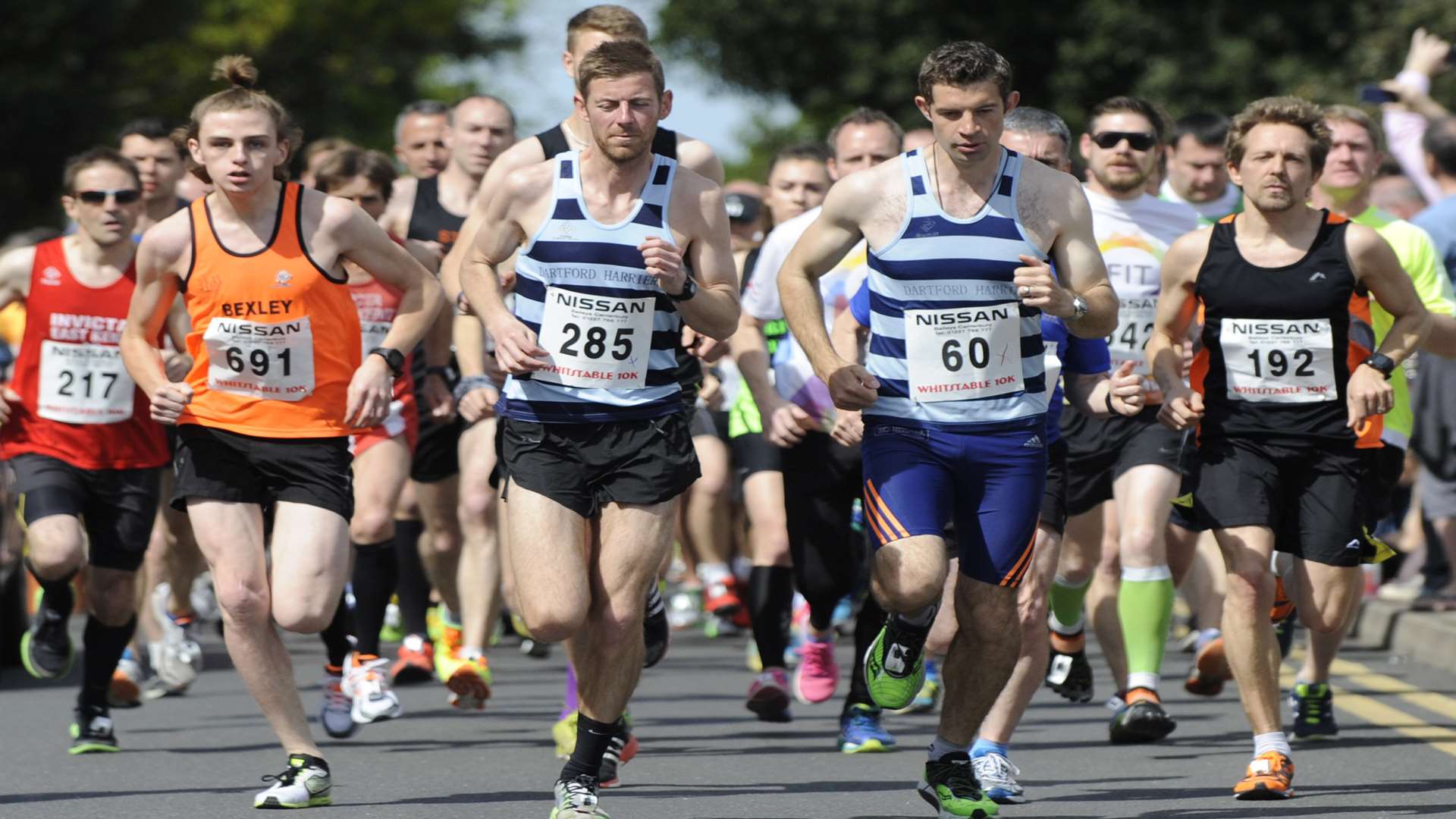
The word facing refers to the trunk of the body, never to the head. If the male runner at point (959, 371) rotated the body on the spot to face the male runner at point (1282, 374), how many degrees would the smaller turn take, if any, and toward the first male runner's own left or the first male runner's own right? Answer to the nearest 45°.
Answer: approximately 135° to the first male runner's own left

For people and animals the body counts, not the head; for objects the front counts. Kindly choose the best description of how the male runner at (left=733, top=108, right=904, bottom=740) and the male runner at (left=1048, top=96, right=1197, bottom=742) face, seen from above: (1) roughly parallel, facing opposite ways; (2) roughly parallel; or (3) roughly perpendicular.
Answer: roughly parallel

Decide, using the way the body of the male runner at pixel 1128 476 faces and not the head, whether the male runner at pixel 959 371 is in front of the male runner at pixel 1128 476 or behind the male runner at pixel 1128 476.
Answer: in front

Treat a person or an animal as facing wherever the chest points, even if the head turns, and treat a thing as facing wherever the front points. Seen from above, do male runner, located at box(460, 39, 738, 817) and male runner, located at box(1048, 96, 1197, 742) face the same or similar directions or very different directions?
same or similar directions

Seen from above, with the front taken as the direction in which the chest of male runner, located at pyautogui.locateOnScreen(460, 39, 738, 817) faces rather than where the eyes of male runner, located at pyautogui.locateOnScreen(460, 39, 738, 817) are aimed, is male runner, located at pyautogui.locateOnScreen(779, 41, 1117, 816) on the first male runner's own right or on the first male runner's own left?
on the first male runner's own left

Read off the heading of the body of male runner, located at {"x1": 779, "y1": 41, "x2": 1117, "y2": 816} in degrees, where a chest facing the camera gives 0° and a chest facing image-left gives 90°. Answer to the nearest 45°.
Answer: approximately 0°

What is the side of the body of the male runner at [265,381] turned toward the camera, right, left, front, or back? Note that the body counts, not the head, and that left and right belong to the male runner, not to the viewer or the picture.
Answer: front

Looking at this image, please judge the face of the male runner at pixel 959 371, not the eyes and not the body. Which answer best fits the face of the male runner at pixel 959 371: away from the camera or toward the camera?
toward the camera

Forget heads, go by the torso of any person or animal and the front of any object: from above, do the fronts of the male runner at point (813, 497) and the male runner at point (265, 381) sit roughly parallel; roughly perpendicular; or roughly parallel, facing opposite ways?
roughly parallel

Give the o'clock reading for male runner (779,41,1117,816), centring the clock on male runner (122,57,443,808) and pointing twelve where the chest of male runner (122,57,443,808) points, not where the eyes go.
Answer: male runner (779,41,1117,816) is roughly at 10 o'clock from male runner (122,57,443,808).

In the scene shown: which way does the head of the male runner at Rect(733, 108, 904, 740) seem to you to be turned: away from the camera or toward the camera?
toward the camera

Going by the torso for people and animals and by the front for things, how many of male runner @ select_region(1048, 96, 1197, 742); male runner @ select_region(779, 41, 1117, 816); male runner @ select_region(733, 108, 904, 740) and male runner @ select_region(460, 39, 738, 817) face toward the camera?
4

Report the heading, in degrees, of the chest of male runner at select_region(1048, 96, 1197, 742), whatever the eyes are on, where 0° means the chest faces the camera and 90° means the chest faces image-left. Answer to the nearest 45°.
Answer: approximately 0°

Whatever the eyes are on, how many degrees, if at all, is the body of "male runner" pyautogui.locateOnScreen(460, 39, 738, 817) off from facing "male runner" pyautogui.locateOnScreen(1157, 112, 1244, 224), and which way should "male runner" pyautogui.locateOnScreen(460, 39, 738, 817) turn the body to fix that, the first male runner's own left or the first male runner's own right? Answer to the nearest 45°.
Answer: approximately 135° to the first male runner's own left

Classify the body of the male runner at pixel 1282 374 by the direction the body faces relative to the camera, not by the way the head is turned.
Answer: toward the camera

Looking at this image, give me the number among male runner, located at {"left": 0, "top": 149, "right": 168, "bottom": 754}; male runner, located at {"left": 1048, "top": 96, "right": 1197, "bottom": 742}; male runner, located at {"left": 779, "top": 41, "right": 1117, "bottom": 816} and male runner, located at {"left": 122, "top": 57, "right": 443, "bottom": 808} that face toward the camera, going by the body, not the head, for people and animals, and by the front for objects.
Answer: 4

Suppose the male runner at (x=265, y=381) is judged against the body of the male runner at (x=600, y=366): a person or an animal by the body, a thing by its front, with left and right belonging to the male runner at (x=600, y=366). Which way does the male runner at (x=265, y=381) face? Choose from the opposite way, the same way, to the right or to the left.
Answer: the same way

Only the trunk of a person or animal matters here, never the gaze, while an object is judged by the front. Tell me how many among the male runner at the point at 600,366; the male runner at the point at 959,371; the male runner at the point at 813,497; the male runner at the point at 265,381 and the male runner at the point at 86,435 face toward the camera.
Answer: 5
